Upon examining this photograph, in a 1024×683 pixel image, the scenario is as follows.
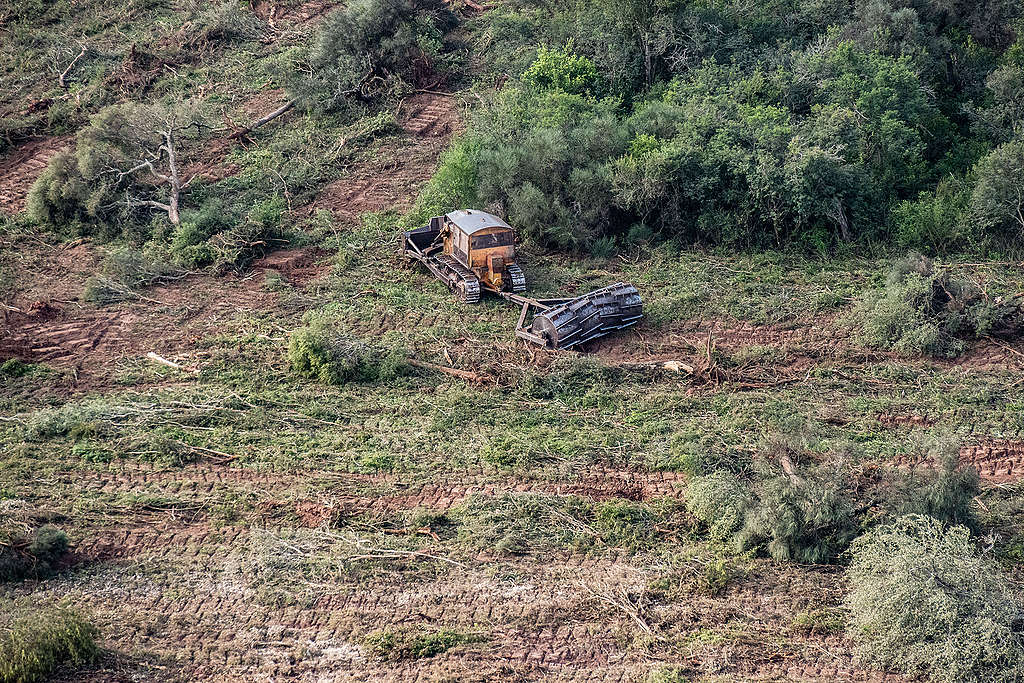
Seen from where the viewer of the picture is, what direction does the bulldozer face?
facing away from the viewer and to the left of the viewer

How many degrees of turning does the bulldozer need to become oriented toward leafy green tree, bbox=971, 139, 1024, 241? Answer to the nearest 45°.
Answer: approximately 135° to its right

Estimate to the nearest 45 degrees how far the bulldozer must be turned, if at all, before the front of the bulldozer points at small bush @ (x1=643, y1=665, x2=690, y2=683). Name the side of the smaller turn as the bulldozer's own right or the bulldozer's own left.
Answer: approximately 135° to the bulldozer's own left

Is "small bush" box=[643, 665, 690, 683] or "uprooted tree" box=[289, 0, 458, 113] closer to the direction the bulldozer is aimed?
the uprooted tree

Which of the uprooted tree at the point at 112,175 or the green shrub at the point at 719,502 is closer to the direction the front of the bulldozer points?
the uprooted tree

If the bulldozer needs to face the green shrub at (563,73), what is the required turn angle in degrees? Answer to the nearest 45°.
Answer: approximately 45° to its right

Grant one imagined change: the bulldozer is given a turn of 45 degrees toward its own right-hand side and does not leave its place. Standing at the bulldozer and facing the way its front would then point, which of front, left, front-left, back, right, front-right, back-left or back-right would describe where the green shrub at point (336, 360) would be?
back-left

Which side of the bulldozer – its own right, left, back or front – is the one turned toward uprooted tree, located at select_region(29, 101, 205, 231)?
front

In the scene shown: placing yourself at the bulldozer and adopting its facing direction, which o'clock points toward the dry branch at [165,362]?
The dry branch is roughly at 10 o'clock from the bulldozer.

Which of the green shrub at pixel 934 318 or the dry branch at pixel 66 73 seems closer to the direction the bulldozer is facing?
the dry branch

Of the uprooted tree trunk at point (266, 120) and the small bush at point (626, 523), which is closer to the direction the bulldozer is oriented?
the uprooted tree trunk

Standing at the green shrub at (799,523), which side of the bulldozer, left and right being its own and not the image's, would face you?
back

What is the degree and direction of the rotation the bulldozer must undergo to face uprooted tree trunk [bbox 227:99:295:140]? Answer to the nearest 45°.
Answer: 0° — it already faces it

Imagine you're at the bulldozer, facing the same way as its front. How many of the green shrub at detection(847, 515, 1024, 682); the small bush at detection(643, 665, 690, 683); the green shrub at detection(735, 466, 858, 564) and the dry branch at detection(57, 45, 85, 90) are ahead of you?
1
